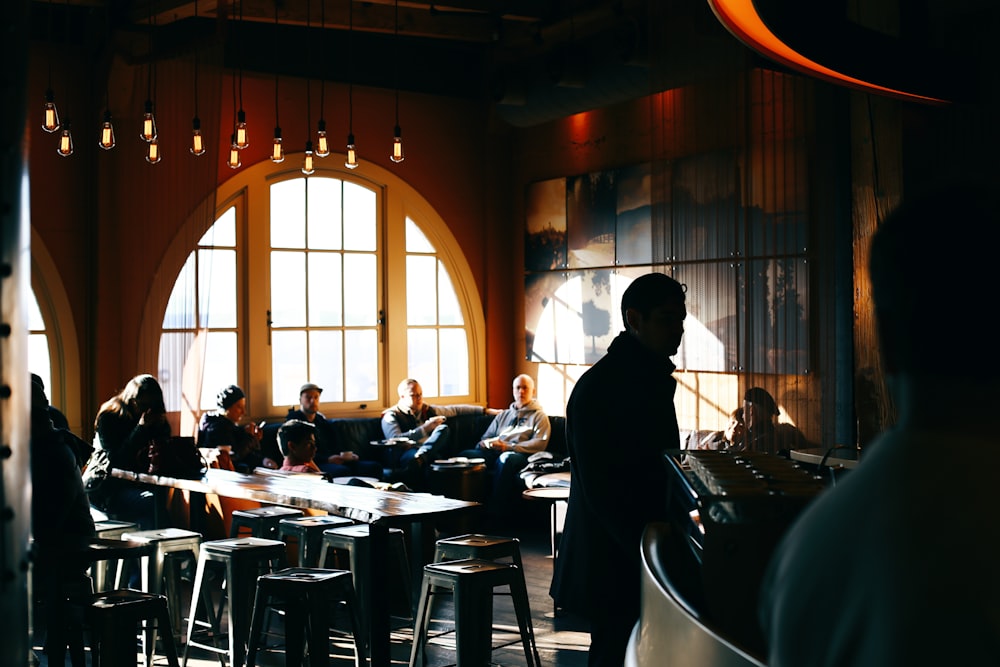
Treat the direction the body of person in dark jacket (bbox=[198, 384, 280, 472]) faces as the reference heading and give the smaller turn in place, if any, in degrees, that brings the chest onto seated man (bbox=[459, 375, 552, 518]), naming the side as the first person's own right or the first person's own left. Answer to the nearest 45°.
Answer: approximately 45° to the first person's own left

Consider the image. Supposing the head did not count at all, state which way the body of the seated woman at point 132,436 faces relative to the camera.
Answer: to the viewer's right

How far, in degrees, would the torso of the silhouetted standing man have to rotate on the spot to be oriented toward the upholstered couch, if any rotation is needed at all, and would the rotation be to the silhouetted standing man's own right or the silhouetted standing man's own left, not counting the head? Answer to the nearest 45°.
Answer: approximately 90° to the silhouetted standing man's own left

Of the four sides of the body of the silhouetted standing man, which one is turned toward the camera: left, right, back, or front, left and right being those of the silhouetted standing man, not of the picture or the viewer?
right

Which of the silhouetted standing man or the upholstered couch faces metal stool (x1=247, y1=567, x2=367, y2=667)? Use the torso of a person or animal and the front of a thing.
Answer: the upholstered couch

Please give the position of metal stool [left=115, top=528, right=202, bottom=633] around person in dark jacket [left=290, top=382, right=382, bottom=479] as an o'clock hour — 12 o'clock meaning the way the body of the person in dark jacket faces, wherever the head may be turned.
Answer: The metal stool is roughly at 2 o'clock from the person in dark jacket.

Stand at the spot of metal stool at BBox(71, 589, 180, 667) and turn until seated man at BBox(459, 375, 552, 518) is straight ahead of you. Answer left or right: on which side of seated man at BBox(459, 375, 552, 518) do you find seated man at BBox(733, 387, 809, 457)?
right

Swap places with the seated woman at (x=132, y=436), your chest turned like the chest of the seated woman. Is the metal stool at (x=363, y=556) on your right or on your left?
on your right

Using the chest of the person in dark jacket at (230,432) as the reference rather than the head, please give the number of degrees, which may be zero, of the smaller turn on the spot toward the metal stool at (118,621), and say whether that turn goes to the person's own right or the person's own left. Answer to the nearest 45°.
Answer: approximately 90° to the person's own right
